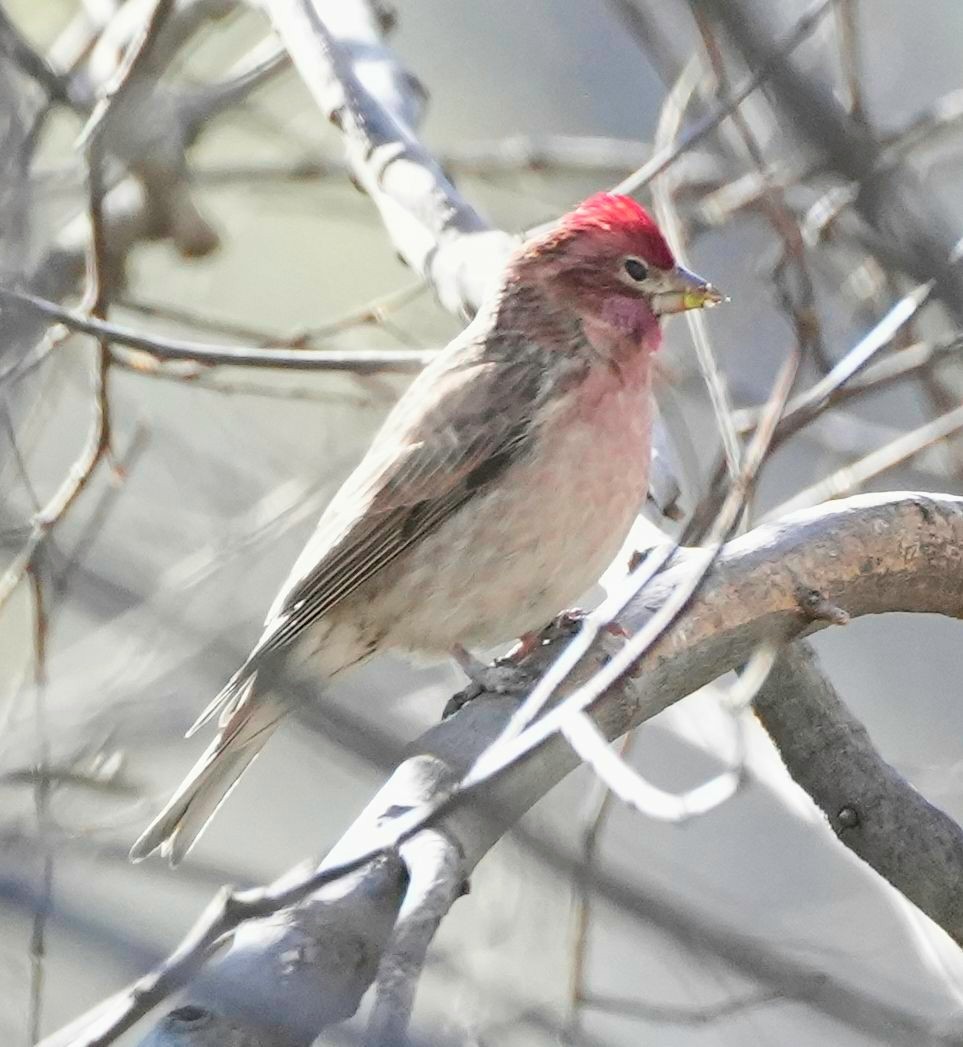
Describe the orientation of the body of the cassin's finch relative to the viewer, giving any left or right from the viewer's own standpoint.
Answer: facing to the right of the viewer
